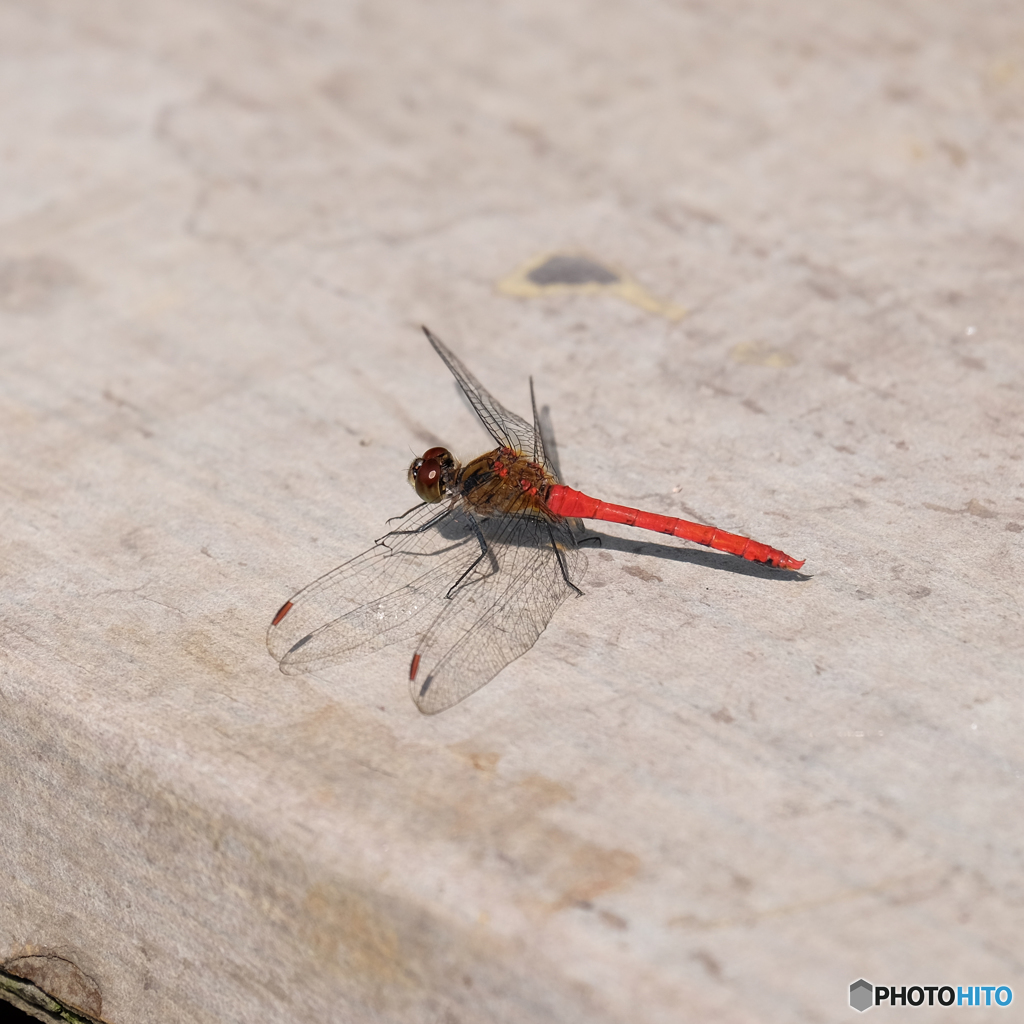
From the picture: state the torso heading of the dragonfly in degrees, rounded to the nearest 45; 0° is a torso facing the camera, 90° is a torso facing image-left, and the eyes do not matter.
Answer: approximately 90°
